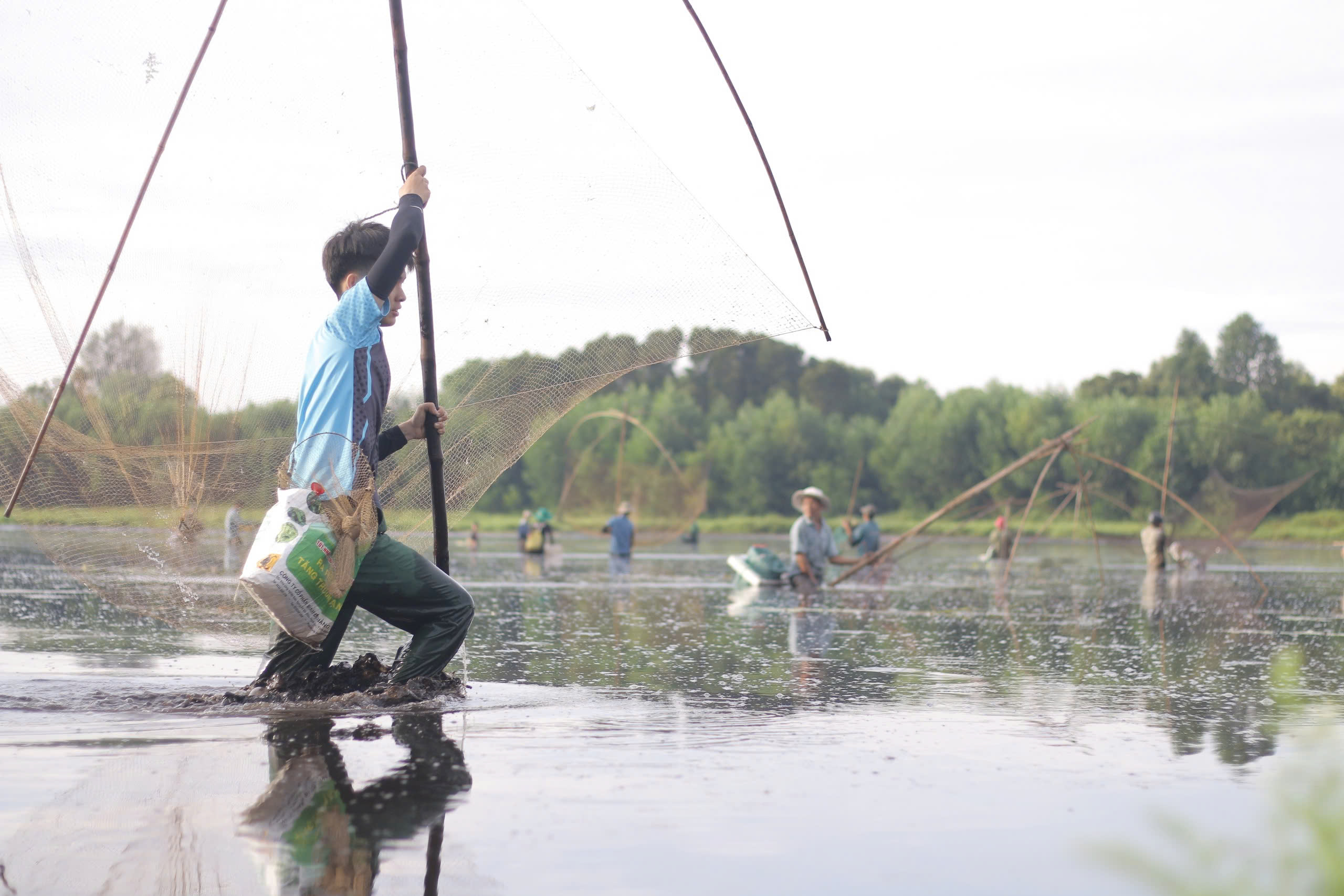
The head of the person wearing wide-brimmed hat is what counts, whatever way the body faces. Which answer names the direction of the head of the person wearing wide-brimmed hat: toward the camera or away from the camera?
toward the camera

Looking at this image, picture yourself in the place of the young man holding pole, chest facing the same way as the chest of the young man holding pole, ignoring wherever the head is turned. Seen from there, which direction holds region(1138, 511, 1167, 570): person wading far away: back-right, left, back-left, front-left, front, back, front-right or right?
front-left

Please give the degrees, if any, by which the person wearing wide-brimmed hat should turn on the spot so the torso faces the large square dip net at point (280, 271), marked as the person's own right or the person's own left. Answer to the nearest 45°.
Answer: approximately 45° to the person's own right

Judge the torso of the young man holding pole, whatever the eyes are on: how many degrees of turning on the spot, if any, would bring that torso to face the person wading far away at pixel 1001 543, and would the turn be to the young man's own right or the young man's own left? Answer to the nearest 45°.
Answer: approximately 45° to the young man's own left

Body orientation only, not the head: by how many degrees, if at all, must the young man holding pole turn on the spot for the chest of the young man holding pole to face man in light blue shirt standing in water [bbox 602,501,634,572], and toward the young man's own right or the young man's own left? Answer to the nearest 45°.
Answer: approximately 90° to the young man's own left

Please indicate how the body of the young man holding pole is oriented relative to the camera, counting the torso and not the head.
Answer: to the viewer's right

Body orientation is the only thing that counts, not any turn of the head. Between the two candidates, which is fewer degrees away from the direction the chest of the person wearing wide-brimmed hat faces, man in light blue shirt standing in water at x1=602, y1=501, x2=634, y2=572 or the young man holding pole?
the young man holding pole

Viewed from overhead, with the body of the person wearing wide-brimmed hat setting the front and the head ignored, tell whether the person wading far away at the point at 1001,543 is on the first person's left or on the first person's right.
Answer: on the first person's left

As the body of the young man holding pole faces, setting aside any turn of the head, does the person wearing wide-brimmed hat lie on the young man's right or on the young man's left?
on the young man's left

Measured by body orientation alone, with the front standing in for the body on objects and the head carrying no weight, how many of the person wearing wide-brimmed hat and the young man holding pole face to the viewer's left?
0

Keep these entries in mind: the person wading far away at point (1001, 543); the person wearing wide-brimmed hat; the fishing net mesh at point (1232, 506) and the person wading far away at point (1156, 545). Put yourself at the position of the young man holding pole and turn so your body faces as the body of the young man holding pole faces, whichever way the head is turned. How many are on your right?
0

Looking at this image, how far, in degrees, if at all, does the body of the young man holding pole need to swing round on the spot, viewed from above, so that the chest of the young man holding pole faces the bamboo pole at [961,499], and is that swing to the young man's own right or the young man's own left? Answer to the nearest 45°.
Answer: approximately 45° to the young man's own left

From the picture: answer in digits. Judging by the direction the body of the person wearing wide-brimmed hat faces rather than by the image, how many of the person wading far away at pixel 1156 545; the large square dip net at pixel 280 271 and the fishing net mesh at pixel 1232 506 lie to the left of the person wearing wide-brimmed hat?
2

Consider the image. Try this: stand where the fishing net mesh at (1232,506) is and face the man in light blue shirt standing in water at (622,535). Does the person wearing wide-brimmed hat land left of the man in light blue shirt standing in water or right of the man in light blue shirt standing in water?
left

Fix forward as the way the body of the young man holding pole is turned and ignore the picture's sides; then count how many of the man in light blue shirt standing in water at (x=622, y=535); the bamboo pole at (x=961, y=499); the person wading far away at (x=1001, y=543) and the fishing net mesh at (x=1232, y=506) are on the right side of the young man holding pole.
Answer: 0

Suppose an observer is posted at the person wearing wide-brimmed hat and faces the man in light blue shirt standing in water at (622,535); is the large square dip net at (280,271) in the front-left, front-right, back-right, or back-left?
back-left

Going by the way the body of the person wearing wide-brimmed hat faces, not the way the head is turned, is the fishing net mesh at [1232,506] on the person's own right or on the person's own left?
on the person's own left

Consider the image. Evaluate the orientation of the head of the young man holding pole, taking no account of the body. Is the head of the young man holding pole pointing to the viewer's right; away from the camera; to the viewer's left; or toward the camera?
to the viewer's right
